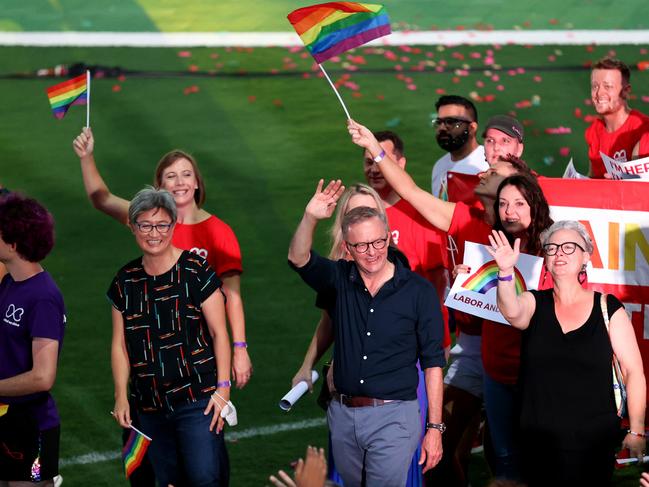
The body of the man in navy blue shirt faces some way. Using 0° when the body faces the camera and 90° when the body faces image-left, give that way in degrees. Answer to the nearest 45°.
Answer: approximately 0°

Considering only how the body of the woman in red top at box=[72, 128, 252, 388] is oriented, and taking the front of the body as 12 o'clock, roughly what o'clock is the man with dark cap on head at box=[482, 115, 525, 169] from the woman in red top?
The man with dark cap on head is roughly at 9 o'clock from the woman in red top.

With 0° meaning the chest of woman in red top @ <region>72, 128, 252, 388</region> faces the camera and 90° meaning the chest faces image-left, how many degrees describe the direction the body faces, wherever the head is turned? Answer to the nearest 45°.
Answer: approximately 0°

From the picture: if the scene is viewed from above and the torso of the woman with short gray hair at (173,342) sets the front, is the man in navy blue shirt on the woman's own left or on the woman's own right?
on the woman's own left

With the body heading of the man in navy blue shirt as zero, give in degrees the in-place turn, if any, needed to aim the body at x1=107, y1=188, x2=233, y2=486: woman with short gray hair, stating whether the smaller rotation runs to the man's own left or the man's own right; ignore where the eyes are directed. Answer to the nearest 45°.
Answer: approximately 90° to the man's own right

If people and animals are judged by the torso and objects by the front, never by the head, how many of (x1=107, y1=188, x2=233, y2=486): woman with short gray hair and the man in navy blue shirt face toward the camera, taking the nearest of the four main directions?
2
